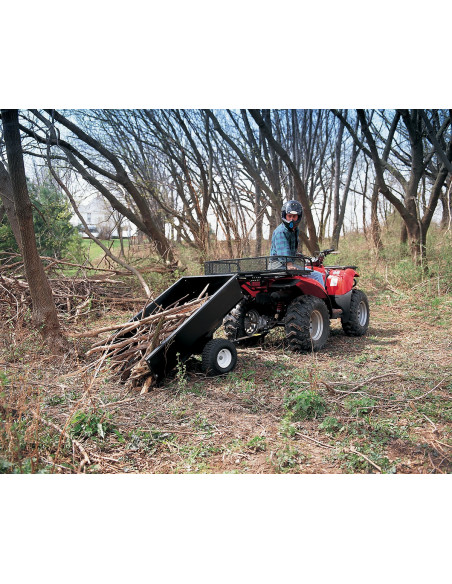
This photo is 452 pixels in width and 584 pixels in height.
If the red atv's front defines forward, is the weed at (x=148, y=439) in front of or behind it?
behind

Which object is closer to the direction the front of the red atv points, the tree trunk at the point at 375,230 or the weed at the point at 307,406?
the tree trunk

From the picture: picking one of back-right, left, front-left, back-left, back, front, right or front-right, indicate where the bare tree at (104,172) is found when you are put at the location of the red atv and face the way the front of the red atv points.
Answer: left

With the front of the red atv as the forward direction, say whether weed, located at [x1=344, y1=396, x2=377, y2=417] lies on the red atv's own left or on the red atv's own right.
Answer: on the red atv's own right

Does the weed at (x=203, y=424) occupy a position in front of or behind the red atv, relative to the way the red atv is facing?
behind

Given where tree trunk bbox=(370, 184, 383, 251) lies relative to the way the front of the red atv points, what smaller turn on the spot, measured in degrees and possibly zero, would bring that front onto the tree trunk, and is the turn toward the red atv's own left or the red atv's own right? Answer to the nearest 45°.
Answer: approximately 45° to the red atv's own left

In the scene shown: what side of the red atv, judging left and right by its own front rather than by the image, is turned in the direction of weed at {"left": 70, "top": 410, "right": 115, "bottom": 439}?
back

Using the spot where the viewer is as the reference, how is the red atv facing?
facing away from the viewer and to the right of the viewer

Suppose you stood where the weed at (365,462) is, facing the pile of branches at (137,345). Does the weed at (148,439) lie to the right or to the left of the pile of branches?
left

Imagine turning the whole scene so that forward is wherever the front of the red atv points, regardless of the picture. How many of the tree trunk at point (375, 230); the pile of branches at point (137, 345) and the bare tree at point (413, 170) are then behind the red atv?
1

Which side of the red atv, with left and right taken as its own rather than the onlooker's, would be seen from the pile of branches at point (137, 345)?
back

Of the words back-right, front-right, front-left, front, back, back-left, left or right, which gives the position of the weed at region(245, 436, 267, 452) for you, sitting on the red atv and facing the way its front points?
back-right

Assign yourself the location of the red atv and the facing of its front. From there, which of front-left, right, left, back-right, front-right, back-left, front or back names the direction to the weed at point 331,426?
back-right

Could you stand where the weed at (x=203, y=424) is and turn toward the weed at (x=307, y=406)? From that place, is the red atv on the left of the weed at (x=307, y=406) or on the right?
left

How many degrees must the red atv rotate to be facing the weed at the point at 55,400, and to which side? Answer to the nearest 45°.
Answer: approximately 180°

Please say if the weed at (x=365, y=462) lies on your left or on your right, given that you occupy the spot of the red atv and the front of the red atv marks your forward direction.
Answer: on your right
